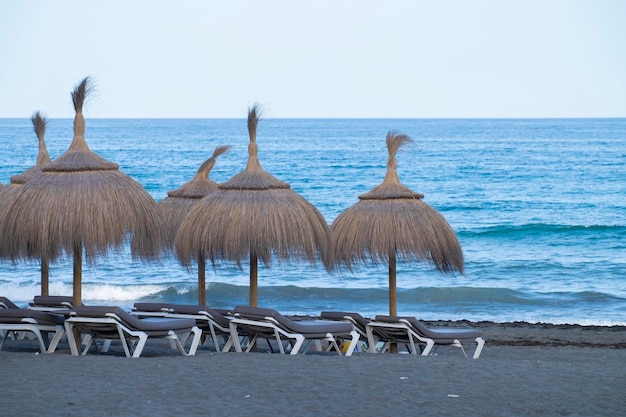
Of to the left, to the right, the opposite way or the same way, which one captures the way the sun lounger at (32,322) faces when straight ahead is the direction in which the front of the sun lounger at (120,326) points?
the same way

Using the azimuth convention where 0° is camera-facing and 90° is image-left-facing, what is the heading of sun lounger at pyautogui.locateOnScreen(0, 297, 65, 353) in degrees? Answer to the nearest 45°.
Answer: approximately 270°

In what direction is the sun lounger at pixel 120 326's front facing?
to the viewer's right

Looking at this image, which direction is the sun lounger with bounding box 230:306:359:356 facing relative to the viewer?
to the viewer's right

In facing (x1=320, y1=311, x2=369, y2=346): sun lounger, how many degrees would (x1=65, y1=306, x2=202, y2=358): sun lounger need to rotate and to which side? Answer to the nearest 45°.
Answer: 0° — it already faces it

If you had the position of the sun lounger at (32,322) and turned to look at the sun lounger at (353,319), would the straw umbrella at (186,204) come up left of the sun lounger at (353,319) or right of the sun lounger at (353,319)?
left

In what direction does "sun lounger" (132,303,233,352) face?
to the viewer's right

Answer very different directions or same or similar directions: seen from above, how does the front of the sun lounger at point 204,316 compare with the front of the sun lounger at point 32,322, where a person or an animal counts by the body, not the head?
same or similar directions

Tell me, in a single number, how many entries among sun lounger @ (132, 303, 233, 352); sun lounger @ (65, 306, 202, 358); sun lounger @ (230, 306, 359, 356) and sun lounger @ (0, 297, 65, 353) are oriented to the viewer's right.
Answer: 4

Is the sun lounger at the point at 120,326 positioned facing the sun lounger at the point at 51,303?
no

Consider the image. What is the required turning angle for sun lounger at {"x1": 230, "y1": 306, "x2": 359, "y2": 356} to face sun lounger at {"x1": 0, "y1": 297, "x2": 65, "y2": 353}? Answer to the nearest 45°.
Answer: approximately 180°

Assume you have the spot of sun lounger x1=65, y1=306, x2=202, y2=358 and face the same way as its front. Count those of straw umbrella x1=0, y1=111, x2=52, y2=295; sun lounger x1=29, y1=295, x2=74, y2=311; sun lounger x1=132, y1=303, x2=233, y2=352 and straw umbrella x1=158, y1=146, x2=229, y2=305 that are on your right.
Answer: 0

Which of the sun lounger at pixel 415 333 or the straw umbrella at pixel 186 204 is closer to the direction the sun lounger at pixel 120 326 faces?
the sun lounger

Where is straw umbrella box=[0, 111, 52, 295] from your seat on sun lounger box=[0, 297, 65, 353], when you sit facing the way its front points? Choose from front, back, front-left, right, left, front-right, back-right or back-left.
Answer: left

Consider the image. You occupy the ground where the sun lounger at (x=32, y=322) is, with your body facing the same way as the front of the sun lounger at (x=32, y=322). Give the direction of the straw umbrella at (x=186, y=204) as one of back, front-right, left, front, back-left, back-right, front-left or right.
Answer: front-left

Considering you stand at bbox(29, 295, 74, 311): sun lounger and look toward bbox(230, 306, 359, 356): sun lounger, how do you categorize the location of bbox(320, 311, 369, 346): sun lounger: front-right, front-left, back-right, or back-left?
front-left

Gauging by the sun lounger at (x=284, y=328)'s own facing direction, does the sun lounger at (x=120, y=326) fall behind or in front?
behind

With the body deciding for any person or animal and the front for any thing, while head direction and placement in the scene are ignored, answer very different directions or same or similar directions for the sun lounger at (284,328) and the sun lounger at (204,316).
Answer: same or similar directions

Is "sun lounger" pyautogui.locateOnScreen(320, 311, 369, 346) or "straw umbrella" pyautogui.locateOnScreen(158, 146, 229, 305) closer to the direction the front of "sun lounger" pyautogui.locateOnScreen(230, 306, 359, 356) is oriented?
the sun lounger
